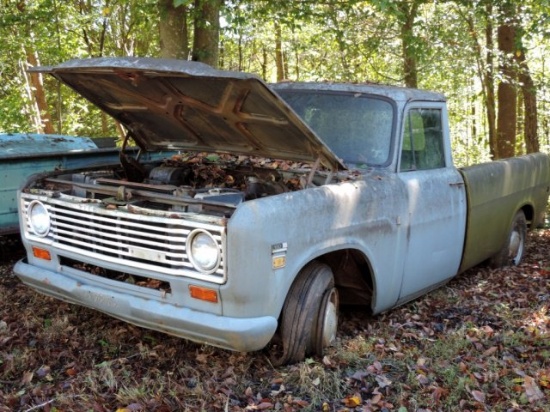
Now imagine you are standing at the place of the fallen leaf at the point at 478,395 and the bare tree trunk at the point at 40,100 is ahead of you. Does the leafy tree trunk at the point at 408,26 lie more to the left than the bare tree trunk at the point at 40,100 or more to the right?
right

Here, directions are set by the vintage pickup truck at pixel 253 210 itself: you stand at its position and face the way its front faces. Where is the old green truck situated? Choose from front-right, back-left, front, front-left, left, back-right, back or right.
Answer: right

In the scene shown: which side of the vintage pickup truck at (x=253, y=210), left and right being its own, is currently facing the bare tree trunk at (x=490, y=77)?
back

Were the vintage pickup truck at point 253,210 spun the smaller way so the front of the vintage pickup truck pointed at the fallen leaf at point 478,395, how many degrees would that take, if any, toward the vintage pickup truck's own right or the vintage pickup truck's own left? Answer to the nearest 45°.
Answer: approximately 90° to the vintage pickup truck's own left

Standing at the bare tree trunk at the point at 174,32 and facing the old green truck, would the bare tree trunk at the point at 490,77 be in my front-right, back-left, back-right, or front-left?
back-left

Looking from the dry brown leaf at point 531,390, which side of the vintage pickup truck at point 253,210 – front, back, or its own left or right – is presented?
left

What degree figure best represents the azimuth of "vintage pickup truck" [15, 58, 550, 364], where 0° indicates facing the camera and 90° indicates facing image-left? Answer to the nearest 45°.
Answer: approximately 45°

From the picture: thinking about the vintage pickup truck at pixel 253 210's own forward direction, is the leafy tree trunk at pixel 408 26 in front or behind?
behind

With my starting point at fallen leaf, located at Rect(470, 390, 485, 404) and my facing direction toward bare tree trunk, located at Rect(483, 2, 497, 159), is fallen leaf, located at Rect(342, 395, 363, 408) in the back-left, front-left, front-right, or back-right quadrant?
back-left

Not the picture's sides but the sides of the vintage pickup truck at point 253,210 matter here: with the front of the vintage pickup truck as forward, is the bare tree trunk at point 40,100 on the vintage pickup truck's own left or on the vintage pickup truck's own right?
on the vintage pickup truck's own right

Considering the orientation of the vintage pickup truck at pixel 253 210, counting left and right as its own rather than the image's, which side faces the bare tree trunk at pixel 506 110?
back

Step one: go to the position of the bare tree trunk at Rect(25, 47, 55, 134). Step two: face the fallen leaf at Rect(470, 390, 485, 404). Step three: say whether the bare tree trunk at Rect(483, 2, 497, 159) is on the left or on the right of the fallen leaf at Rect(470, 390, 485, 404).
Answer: left

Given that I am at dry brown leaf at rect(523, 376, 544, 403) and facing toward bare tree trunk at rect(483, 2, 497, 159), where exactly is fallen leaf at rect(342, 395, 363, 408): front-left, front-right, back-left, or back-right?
back-left

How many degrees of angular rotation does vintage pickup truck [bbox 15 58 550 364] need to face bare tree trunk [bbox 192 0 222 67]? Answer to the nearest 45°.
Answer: approximately 135° to its right
